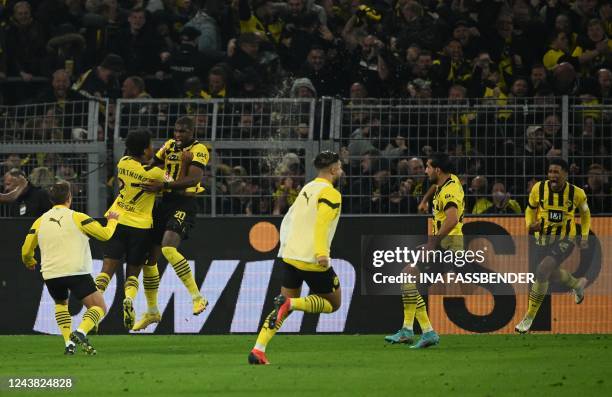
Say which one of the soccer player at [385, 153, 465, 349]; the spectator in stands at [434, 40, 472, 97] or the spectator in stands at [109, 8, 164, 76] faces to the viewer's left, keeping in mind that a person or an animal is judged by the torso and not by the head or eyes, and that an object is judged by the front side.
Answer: the soccer player

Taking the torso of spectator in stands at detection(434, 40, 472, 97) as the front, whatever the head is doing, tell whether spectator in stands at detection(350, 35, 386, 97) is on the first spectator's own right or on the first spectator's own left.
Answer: on the first spectator's own right

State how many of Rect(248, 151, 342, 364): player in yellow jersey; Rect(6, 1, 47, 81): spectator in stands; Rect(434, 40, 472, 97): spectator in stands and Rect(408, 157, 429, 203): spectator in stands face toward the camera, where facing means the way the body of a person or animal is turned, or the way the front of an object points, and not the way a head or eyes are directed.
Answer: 3
